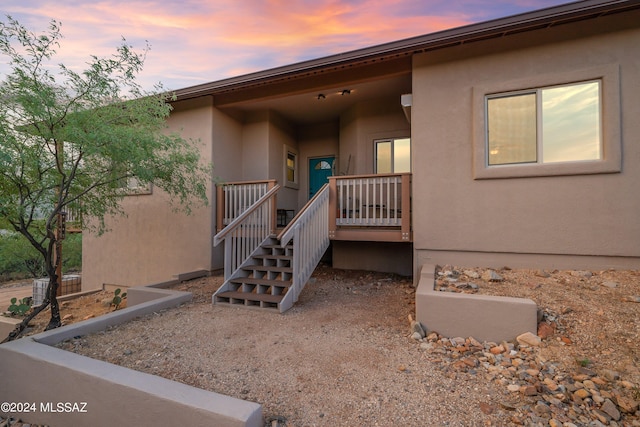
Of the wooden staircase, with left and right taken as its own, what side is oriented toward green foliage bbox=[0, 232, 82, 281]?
right

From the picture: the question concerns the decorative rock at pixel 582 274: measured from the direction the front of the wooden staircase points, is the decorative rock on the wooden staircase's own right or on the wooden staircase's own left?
on the wooden staircase's own left

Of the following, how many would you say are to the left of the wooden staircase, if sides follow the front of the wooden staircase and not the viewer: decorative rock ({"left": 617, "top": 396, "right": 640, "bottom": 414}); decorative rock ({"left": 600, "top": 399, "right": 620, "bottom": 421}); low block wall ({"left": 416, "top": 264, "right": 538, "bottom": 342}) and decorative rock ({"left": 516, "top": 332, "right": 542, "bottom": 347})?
4

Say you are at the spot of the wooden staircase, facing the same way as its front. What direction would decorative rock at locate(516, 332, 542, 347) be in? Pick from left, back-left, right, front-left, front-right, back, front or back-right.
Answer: left

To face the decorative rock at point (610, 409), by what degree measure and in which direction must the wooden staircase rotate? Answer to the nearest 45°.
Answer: approximately 90° to its left

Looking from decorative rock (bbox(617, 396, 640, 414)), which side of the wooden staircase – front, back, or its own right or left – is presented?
left

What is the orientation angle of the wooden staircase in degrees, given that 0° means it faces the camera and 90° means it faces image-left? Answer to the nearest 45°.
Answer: approximately 45°

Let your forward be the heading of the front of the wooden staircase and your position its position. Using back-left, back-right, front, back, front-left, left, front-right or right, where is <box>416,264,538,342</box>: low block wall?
left

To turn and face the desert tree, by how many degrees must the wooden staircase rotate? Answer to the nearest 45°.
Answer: approximately 45° to its right
